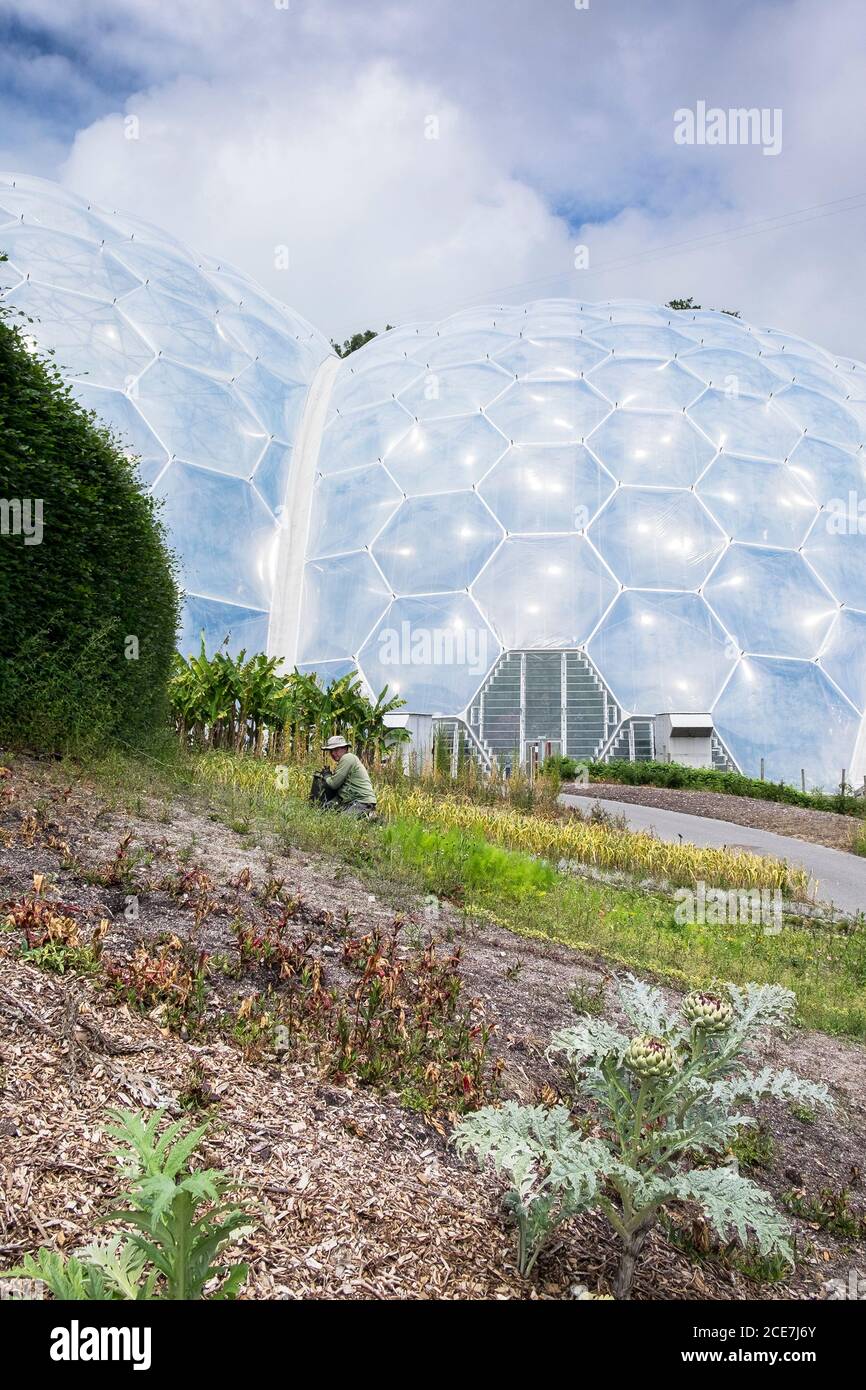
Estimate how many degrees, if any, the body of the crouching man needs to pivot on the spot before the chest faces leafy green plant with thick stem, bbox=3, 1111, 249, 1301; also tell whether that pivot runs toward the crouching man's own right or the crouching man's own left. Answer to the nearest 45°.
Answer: approximately 90° to the crouching man's own left

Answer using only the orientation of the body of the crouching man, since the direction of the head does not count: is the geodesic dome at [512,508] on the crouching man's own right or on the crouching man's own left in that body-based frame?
on the crouching man's own right

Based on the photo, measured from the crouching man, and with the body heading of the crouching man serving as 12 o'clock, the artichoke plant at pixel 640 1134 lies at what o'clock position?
The artichoke plant is roughly at 9 o'clock from the crouching man.

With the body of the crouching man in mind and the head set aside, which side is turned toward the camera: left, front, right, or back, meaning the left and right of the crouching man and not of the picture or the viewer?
left

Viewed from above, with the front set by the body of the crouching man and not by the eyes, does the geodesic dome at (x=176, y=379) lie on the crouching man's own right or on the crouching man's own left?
on the crouching man's own right

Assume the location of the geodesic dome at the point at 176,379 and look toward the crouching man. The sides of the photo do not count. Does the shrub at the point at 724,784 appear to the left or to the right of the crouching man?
left

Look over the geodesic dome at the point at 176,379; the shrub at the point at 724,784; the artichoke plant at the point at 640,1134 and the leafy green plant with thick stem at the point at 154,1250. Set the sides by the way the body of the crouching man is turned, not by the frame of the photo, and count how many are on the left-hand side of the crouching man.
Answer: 2

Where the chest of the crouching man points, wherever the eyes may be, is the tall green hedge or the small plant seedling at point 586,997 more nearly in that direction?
the tall green hedge
